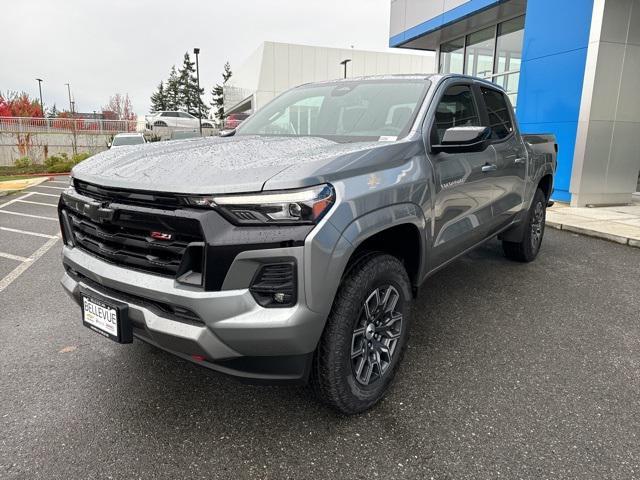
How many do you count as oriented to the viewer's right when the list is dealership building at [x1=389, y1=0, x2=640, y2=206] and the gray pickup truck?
0

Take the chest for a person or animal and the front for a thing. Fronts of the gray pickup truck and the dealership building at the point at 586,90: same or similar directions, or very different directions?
same or similar directions

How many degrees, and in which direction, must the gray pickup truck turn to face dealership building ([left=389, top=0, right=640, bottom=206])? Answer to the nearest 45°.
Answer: approximately 180°

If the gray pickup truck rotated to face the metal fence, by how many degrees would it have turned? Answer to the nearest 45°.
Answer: approximately 90° to its right

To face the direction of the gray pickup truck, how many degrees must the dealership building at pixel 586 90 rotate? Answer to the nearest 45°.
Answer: approximately 45° to its left

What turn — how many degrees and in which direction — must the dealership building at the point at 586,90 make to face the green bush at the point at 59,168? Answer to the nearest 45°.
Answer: approximately 45° to its right

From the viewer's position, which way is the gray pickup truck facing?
facing the viewer and to the left of the viewer
